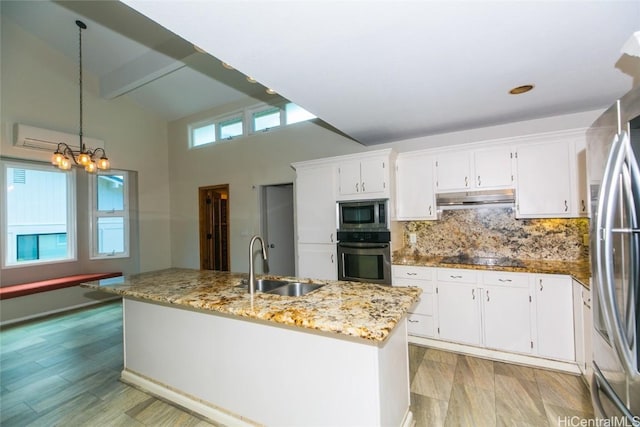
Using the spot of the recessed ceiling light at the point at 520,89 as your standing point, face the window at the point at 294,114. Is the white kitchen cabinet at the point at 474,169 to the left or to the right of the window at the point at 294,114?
right

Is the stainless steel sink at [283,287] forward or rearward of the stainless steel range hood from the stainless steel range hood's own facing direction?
forward

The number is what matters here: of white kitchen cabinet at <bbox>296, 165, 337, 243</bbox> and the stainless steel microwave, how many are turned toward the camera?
2

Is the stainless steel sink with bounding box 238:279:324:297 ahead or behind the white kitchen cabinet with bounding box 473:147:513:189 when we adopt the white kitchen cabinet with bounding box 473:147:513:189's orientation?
ahead

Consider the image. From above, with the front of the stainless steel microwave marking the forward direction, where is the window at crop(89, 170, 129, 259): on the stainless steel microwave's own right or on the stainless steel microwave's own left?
on the stainless steel microwave's own right

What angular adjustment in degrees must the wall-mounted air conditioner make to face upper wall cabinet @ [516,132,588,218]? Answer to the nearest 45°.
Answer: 0° — it already faces it

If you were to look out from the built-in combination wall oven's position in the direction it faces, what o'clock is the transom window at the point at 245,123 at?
The transom window is roughly at 4 o'clock from the built-in combination wall oven.

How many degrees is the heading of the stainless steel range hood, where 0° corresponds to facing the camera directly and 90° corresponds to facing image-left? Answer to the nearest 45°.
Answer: approximately 0°

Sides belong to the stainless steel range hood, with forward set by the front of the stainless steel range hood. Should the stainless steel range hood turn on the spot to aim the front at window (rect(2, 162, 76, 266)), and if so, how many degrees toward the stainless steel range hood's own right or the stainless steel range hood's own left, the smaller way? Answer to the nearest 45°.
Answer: approximately 90° to the stainless steel range hood's own right

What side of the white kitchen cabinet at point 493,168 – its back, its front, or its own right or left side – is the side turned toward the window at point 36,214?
right

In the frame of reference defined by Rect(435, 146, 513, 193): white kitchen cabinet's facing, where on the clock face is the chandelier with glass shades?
The chandelier with glass shades is roughly at 2 o'clock from the white kitchen cabinet.

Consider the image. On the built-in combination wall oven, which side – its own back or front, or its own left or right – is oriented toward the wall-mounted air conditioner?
right

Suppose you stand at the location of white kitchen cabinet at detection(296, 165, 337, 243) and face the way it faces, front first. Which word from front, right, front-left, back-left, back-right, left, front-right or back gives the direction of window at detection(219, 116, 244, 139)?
back-right
